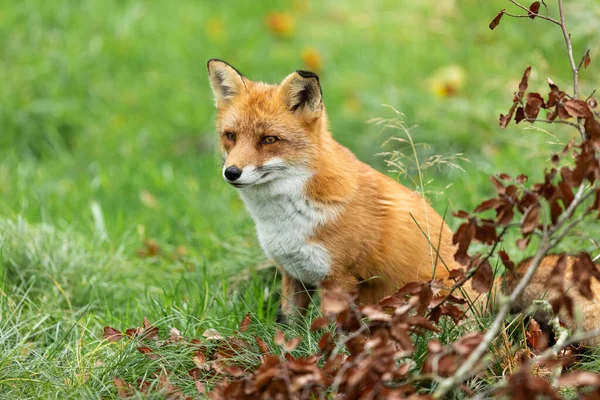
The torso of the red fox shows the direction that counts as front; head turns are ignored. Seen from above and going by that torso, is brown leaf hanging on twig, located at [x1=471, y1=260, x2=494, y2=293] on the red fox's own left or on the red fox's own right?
on the red fox's own left

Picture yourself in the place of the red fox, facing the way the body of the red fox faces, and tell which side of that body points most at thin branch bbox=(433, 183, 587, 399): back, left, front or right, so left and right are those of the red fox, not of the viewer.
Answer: left

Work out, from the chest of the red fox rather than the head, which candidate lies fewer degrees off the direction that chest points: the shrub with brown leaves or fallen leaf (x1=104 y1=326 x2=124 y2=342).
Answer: the fallen leaf

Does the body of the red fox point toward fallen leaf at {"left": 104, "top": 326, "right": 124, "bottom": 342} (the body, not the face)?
yes

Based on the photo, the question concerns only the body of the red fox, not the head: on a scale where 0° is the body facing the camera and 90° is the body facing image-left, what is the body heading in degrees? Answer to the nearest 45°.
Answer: approximately 45°

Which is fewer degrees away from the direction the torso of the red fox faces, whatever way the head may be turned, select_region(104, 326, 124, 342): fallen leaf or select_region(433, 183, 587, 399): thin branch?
the fallen leaf

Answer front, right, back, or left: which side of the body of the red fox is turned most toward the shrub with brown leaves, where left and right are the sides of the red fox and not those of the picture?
left
